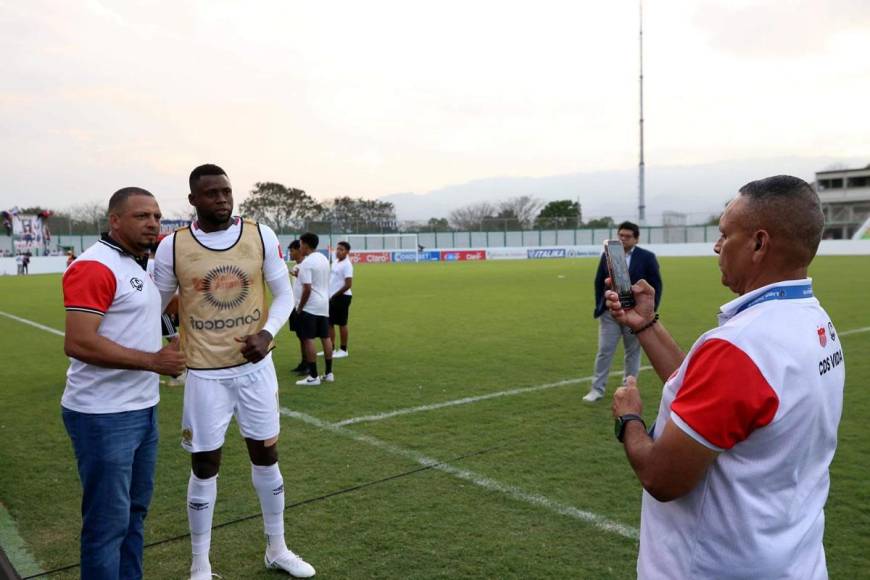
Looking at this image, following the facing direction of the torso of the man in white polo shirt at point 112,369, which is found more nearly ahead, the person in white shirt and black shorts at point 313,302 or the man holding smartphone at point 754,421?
the man holding smartphone

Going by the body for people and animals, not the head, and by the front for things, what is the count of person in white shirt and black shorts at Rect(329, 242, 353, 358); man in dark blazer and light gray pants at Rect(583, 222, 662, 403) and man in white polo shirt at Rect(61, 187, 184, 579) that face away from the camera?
0

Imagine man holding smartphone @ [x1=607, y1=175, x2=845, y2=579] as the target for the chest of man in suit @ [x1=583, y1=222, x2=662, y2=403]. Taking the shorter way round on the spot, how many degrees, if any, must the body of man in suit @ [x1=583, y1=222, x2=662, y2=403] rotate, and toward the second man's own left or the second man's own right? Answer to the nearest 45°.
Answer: approximately 45° to the second man's own left

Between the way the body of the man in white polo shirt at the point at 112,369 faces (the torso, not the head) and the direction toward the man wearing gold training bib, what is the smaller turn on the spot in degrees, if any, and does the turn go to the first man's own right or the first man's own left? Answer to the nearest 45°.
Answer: approximately 90° to the first man's own left

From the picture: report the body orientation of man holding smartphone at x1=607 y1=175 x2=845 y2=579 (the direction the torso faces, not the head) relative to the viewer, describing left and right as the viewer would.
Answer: facing away from the viewer and to the left of the viewer

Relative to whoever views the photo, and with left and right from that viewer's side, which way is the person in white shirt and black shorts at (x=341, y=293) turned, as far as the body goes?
facing the viewer and to the left of the viewer

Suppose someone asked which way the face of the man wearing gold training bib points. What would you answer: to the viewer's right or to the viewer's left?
to the viewer's right

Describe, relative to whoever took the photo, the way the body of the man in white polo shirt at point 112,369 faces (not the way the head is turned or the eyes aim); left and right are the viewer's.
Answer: facing the viewer and to the right of the viewer

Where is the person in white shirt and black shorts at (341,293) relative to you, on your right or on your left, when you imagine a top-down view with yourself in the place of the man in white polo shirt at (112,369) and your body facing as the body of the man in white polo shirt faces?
on your left

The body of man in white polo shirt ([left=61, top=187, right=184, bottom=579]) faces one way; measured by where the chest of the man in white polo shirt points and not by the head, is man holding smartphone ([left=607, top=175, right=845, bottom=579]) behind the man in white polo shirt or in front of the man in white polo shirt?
in front

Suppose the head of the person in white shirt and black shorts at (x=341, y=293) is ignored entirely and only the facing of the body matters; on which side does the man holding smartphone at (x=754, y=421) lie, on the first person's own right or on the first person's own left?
on the first person's own left

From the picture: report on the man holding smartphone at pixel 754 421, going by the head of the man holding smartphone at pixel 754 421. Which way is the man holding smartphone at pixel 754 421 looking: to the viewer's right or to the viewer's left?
to the viewer's left

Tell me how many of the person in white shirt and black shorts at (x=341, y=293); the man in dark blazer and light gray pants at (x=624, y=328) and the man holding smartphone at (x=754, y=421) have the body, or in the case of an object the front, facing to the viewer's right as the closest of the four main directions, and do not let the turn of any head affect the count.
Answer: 0

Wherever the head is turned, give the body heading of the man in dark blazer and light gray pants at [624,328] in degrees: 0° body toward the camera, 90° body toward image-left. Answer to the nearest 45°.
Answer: approximately 45°

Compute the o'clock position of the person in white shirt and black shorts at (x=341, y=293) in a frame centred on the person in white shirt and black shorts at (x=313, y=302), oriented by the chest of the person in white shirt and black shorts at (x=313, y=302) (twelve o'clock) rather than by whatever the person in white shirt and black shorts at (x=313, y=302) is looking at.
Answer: the person in white shirt and black shorts at (x=341, y=293) is roughly at 2 o'clock from the person in white shirt and black shorts at (x=313, y=302).

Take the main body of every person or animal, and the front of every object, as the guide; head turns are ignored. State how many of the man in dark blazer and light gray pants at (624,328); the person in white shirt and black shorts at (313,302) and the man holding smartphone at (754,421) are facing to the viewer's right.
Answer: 0

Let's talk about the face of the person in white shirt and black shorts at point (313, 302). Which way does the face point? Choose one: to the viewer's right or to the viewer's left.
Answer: to the viewer's left

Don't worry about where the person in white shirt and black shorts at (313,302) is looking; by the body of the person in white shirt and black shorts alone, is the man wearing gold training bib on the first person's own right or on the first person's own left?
on the first person's own left
